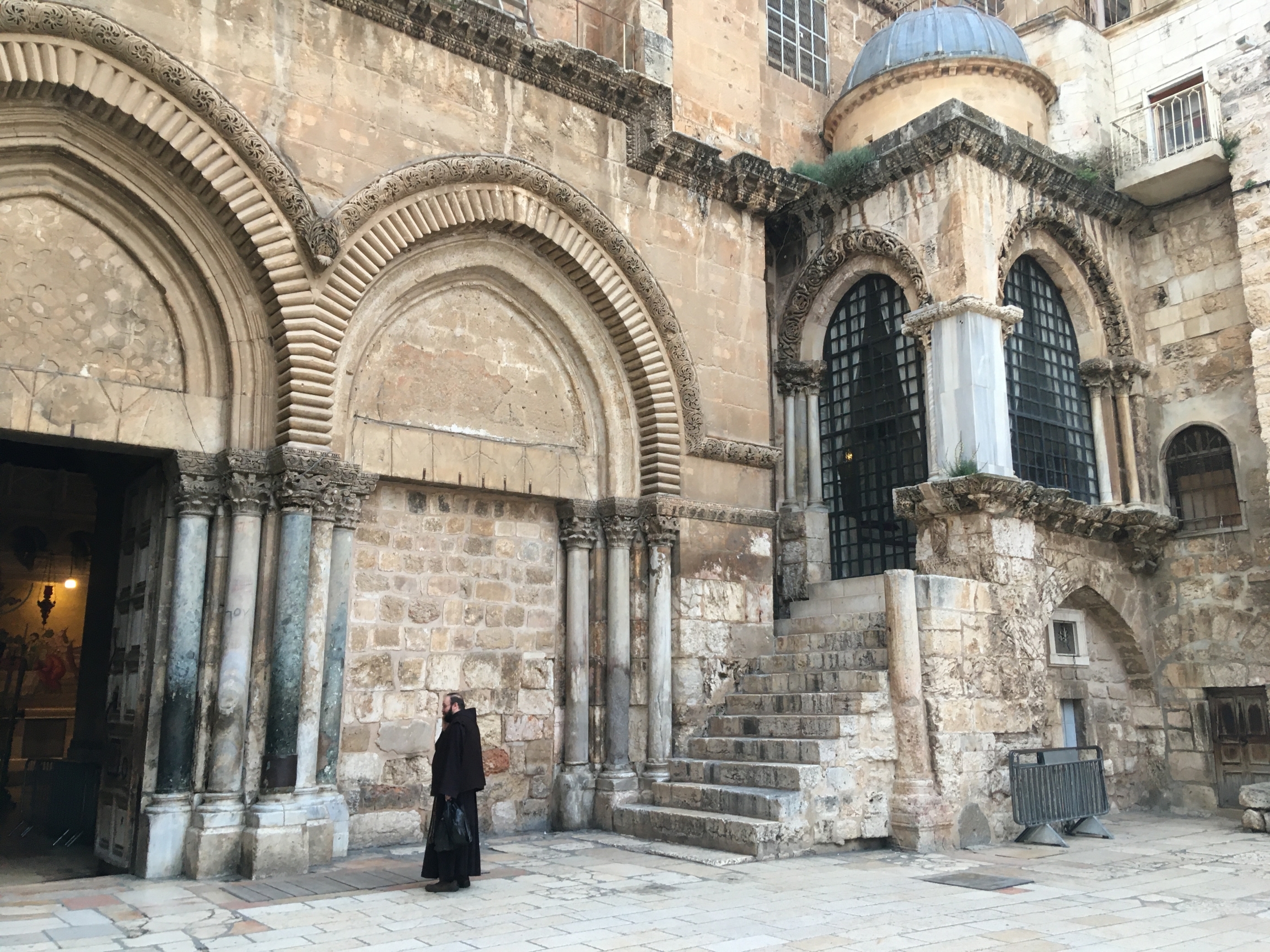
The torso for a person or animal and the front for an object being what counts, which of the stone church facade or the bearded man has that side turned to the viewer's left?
the bearded man

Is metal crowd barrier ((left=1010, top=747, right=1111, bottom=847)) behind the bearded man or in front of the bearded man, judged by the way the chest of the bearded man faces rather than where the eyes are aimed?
behind

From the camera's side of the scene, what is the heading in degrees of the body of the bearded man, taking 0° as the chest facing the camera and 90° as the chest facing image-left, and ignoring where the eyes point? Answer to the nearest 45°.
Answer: approximately 90°

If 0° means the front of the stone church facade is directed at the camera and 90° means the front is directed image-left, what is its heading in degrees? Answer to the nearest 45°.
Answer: approximately 315°
